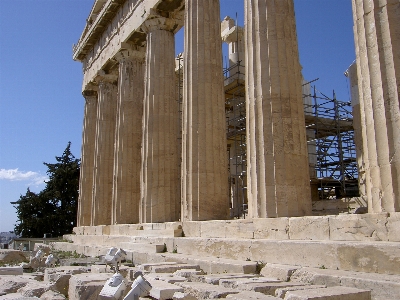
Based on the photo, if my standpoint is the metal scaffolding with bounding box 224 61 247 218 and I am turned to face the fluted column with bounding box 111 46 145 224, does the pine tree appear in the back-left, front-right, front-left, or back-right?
front-right

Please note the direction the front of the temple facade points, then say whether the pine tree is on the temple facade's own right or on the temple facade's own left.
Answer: on the temple facade's own right

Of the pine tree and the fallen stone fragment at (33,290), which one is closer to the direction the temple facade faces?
the fallen stone fragment

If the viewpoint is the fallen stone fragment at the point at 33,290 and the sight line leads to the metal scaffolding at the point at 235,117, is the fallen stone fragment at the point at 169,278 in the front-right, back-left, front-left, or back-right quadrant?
front-right

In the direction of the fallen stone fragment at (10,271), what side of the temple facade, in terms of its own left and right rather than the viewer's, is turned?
front

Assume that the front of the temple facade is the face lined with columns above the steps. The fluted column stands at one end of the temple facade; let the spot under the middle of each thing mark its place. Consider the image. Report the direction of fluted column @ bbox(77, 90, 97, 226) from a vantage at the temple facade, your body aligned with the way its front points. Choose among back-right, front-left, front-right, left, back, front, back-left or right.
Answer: right

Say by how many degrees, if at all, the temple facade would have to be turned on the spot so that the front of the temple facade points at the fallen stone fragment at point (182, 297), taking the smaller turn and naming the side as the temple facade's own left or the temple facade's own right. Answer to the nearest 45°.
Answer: approximately 45° to the temple facade's own left

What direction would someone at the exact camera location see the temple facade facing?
facing the viewer and to the left of the viewer
